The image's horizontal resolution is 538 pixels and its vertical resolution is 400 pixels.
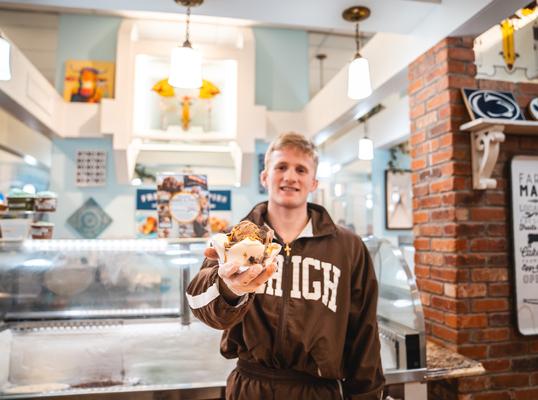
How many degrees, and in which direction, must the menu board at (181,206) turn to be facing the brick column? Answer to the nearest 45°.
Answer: approximately 90° to its left

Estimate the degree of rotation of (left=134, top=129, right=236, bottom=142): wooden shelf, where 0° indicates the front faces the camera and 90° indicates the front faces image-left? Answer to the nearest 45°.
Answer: approximately 0°

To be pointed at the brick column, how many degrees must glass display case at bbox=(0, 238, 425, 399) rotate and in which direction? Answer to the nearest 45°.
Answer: approximately 90° to its left

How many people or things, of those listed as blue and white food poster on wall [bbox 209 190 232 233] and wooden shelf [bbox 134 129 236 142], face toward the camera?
2

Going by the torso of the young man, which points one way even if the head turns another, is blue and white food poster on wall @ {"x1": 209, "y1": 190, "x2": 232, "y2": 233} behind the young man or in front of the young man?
behind
